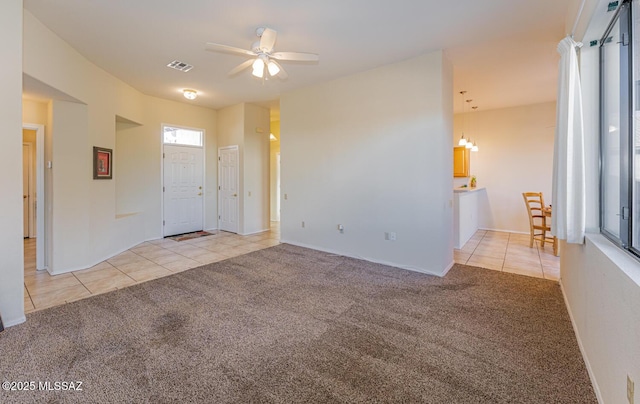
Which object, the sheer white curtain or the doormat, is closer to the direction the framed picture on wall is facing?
the sheer white curtain

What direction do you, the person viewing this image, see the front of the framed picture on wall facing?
facing the viewer and to the right of the viewer

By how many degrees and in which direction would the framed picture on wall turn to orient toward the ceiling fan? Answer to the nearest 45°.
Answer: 0° — it already faces it

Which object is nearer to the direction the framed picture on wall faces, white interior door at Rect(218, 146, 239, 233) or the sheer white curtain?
the sheer white curtain

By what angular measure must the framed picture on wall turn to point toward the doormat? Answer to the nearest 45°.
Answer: approximately 90° to its left

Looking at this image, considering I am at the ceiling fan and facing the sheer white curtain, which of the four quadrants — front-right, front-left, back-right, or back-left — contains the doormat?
back-left

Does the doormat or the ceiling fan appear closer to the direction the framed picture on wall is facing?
the ceiling fan

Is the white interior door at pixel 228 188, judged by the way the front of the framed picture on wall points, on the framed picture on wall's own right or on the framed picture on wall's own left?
on the framed picture on wall's own left

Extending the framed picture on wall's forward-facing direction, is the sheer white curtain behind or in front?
in front

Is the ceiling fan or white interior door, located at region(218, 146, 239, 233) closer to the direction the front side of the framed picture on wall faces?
the ceiling fan
